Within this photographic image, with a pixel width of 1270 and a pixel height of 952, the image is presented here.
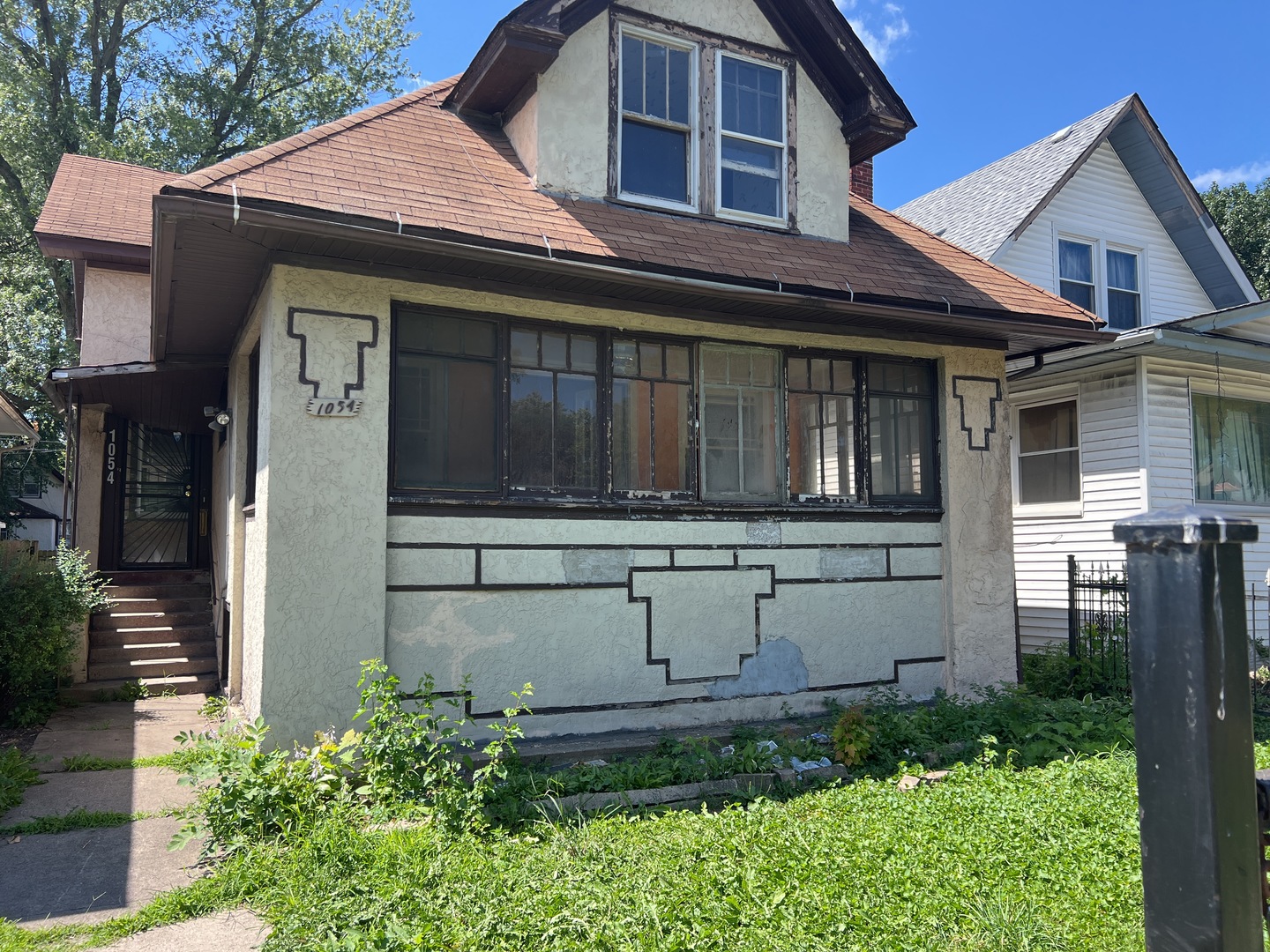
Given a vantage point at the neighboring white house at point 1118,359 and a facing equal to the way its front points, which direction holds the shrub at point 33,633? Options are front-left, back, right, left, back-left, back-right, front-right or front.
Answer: right

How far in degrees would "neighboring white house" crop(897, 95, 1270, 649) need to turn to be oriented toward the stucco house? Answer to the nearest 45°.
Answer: approximately 90° to its right

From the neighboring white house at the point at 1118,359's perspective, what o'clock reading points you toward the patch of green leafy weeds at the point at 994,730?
The patch of green leafy weeds is roughly at 2 o'clock from the neighboring white house.

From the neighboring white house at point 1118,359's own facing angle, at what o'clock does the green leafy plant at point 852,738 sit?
The green leafy plant is roughly at 2 o'clock from the neighboring white house.

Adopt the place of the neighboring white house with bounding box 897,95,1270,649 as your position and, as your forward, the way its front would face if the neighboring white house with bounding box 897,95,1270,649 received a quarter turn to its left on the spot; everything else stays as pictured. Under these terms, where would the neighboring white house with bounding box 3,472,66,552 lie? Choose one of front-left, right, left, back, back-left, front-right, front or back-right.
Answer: back-left

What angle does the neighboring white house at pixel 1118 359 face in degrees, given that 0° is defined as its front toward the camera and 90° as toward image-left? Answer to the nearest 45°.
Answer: approximately 315°

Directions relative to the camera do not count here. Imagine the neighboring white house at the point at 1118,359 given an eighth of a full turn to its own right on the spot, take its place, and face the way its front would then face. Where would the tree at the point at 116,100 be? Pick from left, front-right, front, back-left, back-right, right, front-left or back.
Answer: right

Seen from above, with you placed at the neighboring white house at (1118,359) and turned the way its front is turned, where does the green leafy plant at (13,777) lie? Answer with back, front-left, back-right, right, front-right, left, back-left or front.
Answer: right
